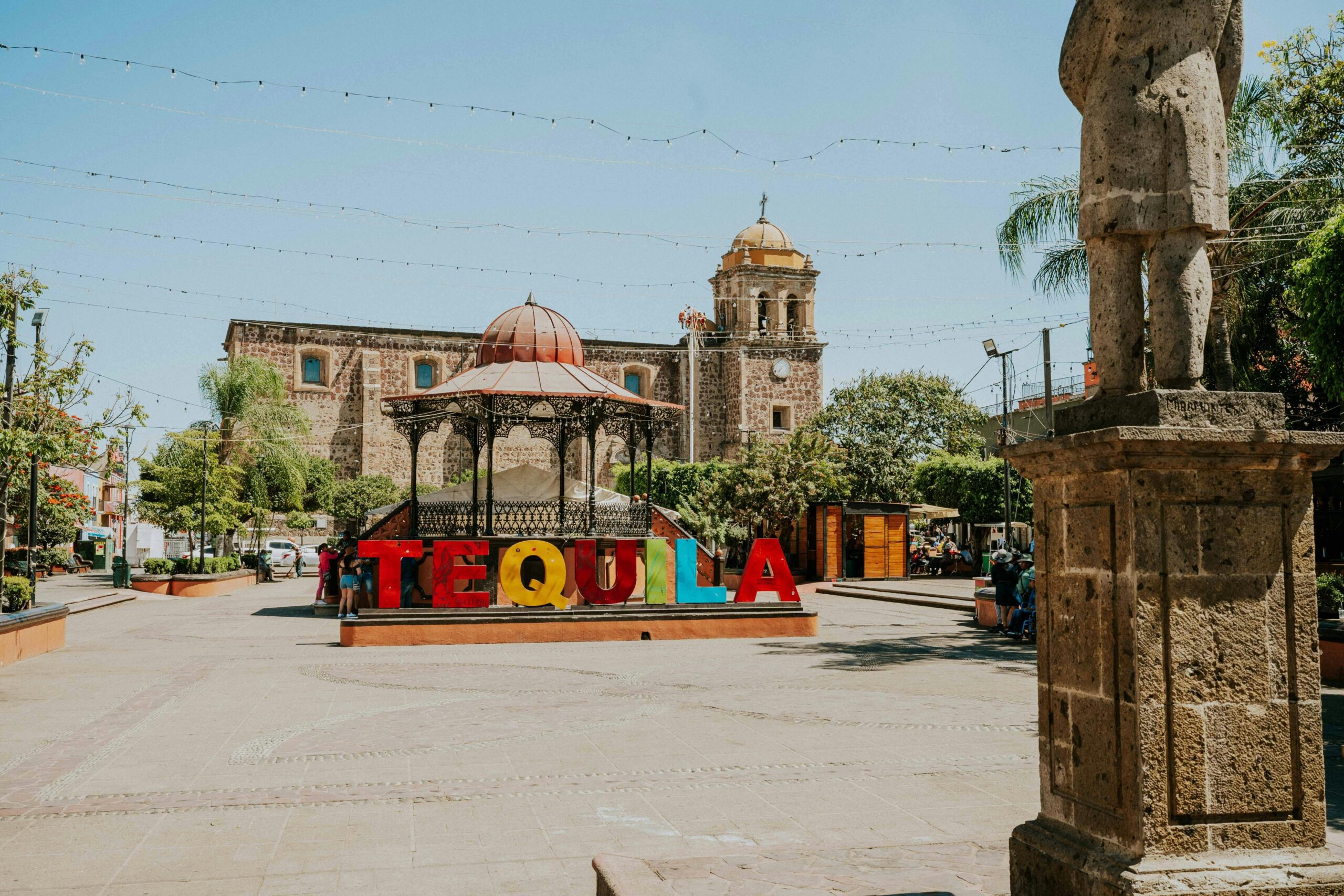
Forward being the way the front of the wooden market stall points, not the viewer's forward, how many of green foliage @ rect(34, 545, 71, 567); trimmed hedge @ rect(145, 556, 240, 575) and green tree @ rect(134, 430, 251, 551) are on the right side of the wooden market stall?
3

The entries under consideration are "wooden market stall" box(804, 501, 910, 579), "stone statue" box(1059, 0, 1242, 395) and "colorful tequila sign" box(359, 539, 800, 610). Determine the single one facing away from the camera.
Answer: the stone statue

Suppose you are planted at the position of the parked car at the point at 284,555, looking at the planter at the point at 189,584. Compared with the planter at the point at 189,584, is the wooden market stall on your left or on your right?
left

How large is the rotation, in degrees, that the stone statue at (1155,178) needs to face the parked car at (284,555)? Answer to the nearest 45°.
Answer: approximately 45° to its left

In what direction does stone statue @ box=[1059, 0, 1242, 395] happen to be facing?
away from the camera

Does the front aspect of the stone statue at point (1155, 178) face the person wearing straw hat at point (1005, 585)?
yes

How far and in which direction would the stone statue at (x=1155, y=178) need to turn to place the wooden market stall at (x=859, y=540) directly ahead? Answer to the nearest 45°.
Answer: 0° — it already faces it

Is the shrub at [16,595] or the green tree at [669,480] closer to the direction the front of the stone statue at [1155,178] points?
the green tree

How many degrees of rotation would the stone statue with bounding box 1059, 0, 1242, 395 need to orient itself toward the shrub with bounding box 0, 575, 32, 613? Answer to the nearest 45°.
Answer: approximately 45° to its left

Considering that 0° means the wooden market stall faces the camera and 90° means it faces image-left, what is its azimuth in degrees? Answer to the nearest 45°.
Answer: approximately 0°
